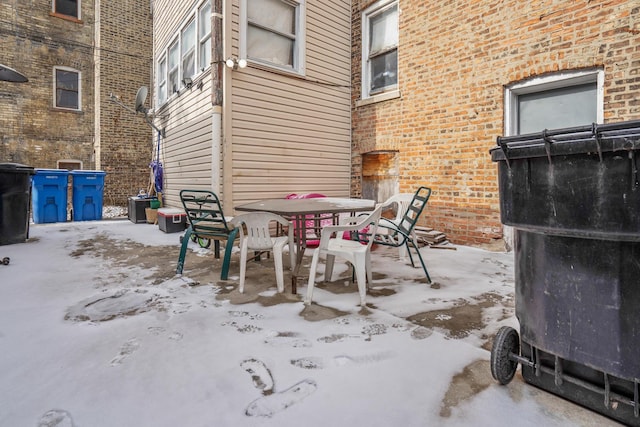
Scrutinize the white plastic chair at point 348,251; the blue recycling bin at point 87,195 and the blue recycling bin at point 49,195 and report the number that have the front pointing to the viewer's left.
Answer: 1

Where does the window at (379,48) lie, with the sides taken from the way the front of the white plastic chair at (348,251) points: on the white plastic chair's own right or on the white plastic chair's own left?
on the white plastic chair's own right

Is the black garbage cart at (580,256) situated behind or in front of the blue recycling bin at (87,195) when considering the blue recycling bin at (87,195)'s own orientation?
in front

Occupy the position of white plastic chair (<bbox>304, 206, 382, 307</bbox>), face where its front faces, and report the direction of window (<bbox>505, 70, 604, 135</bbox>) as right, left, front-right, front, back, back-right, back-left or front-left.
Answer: back-right

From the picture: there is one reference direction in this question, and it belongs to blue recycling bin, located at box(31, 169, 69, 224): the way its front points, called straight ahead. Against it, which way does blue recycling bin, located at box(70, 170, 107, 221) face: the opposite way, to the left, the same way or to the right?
the same way

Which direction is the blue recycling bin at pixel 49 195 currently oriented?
toward the camera

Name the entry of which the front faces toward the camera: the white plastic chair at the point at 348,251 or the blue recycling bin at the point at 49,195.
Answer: the blue recycling bin

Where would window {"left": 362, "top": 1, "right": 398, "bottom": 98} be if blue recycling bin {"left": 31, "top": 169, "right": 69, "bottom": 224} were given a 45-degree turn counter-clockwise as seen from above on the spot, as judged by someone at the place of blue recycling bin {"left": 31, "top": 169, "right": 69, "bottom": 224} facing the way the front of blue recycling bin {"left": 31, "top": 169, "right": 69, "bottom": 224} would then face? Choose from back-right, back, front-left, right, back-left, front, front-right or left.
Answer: front

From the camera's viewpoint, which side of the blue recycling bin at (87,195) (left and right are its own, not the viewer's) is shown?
front

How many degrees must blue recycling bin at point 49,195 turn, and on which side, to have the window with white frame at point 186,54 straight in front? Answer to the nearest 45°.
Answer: approximately 45° to its left

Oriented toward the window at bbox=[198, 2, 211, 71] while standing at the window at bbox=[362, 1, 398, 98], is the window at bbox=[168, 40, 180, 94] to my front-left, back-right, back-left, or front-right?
front-right

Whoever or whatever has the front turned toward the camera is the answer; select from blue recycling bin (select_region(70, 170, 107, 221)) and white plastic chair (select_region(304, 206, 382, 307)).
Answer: the blue recycling bin

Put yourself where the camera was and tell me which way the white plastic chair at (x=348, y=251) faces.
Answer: facing to the left of the viewer

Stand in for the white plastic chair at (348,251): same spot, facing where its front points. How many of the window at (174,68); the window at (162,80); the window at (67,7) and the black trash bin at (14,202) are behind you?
0
